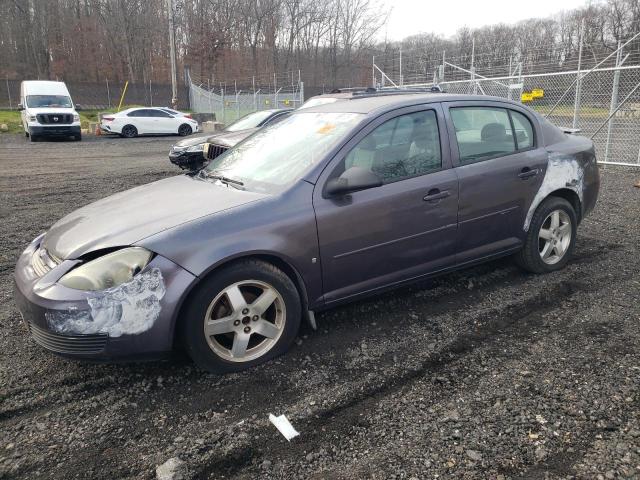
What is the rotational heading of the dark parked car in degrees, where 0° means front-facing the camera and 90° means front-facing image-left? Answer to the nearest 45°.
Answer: approximately 45°

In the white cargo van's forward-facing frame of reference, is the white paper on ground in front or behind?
in front

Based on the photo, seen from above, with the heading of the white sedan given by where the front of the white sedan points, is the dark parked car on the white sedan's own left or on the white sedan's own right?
on the white sedan's own right

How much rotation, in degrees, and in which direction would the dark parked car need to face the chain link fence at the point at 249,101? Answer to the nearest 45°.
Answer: approximately 135° to its right

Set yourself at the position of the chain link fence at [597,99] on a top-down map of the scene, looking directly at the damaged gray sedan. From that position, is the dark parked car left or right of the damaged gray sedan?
right

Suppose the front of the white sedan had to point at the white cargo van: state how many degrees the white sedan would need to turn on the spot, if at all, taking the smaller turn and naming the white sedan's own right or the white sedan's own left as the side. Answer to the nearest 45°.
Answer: approximately 135° to the white sedan's own right

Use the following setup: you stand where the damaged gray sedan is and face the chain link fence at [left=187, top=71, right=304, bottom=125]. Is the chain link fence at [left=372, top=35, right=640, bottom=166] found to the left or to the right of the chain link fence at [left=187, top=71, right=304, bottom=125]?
right

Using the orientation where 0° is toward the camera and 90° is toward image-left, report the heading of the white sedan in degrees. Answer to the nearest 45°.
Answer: approximately 270°

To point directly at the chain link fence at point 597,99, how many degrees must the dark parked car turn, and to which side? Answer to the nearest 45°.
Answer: approximately 135° to its left

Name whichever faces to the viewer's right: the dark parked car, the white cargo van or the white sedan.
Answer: the white sedan

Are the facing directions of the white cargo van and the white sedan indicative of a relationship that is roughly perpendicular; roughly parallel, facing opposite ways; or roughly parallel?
roughly perpendicular
